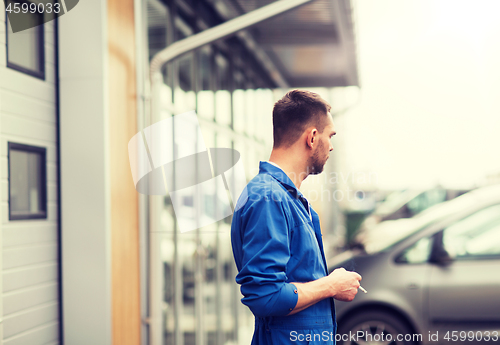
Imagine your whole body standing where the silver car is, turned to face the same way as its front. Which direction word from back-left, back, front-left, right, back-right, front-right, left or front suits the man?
left

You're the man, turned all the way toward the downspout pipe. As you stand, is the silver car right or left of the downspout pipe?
right

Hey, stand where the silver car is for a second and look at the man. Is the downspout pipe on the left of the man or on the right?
right

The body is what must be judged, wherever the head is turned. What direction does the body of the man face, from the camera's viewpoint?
to the viewer's right

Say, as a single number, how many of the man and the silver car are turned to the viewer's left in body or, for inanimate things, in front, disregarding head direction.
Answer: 1

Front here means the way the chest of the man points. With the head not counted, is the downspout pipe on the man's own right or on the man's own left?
on the man's own left

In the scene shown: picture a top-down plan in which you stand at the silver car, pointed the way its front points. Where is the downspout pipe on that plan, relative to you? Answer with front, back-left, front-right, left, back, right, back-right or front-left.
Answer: front-left

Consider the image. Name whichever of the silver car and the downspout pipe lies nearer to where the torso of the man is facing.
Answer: the silver car

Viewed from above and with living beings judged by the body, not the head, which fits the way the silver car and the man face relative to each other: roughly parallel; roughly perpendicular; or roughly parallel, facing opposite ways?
roughly parallel, facing opposite ways

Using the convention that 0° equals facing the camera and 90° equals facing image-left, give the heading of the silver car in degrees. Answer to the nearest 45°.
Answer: approximately 90°
